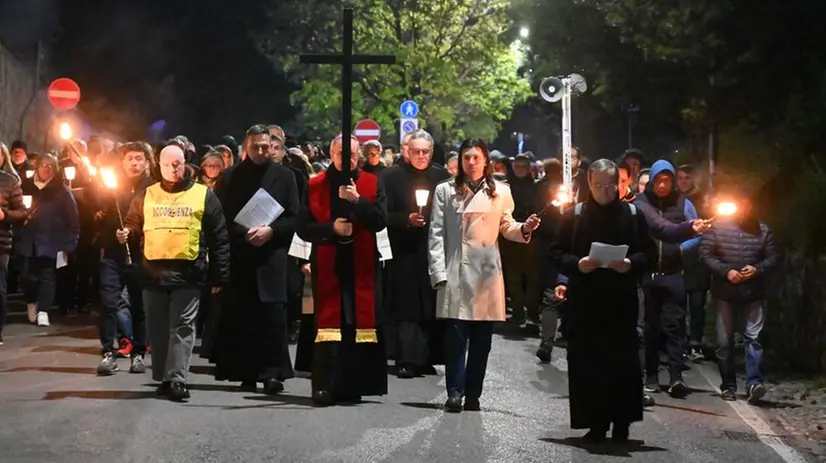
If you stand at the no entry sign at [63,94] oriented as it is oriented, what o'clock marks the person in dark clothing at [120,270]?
The person in dark clothing is roughly at 12 o'clock from the no entry sign.

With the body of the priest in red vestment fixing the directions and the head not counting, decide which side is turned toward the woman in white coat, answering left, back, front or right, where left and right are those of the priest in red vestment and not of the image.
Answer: left

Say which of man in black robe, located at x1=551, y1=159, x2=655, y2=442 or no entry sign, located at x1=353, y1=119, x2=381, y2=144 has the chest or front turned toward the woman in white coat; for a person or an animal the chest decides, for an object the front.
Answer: the no entry sign

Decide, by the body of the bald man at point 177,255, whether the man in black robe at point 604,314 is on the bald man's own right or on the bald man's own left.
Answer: on the bald man's own left

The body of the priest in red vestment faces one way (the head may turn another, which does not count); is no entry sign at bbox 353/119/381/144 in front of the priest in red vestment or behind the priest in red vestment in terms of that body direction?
behind

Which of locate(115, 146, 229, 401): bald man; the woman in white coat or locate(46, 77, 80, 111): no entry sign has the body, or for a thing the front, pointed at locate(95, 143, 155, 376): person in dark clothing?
the no entry sign

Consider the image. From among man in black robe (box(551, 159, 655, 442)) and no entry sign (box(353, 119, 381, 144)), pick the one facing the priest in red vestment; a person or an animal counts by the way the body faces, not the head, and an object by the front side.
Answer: the no entry sign

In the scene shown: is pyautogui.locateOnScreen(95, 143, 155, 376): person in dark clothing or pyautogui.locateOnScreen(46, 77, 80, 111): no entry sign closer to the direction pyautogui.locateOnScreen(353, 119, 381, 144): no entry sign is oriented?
the person in dark clothing
